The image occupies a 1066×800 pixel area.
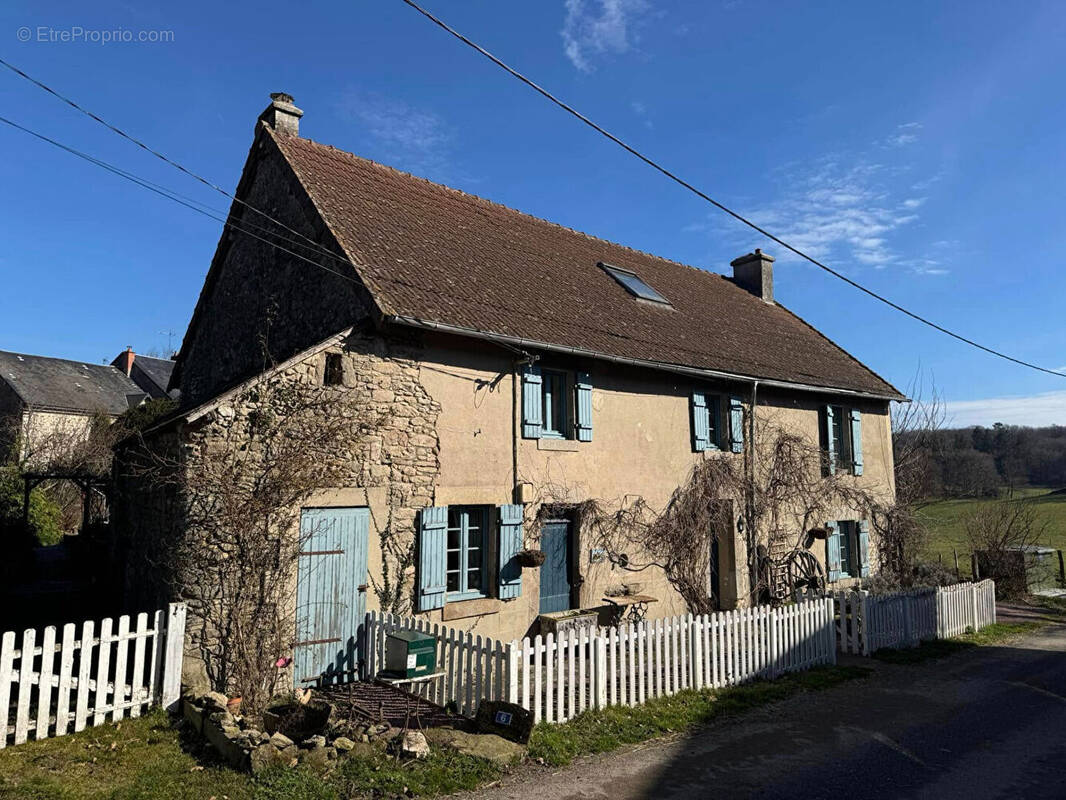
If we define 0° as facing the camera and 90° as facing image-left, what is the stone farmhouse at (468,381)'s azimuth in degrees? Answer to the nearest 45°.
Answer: approximately 315°

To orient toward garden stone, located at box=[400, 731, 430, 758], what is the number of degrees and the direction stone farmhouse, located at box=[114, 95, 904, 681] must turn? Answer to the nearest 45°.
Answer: approximately 45° to its right

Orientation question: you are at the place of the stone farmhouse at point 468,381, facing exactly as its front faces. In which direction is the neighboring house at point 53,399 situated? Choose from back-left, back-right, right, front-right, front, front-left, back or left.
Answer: back

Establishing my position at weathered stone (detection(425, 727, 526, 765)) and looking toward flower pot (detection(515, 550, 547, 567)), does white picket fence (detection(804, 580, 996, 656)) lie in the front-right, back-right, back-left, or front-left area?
front-right

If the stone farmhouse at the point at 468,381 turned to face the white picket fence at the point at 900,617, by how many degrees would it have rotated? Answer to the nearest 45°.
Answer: approximately 45° to its left

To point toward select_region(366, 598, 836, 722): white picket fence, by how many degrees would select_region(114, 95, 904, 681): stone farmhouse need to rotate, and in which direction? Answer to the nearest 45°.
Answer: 0° — it already faces it

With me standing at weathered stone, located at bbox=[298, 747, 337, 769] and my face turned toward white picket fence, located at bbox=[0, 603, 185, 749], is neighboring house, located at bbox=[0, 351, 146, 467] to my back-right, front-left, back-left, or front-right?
front-right

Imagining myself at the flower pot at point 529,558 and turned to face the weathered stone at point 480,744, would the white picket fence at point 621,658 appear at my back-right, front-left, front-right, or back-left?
front-left

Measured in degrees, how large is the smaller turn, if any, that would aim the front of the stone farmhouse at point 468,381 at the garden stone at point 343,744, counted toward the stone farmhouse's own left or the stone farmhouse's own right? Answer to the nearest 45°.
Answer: approximately 45° to the stone farmhouse's own right

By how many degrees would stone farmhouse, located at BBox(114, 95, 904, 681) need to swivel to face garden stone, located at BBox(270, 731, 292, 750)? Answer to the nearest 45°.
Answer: approximately 45° to its right

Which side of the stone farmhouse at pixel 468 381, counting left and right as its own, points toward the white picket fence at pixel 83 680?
right
